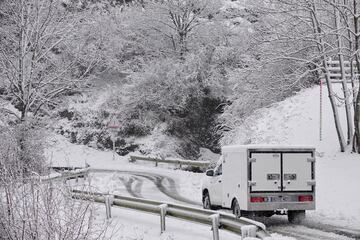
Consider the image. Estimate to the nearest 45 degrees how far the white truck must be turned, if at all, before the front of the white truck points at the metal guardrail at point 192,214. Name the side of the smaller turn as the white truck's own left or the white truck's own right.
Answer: approximately 90° to the white truck's own left

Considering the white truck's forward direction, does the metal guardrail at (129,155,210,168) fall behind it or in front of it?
in front

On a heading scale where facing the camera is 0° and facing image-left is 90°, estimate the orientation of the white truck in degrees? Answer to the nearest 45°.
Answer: approximately 135°
